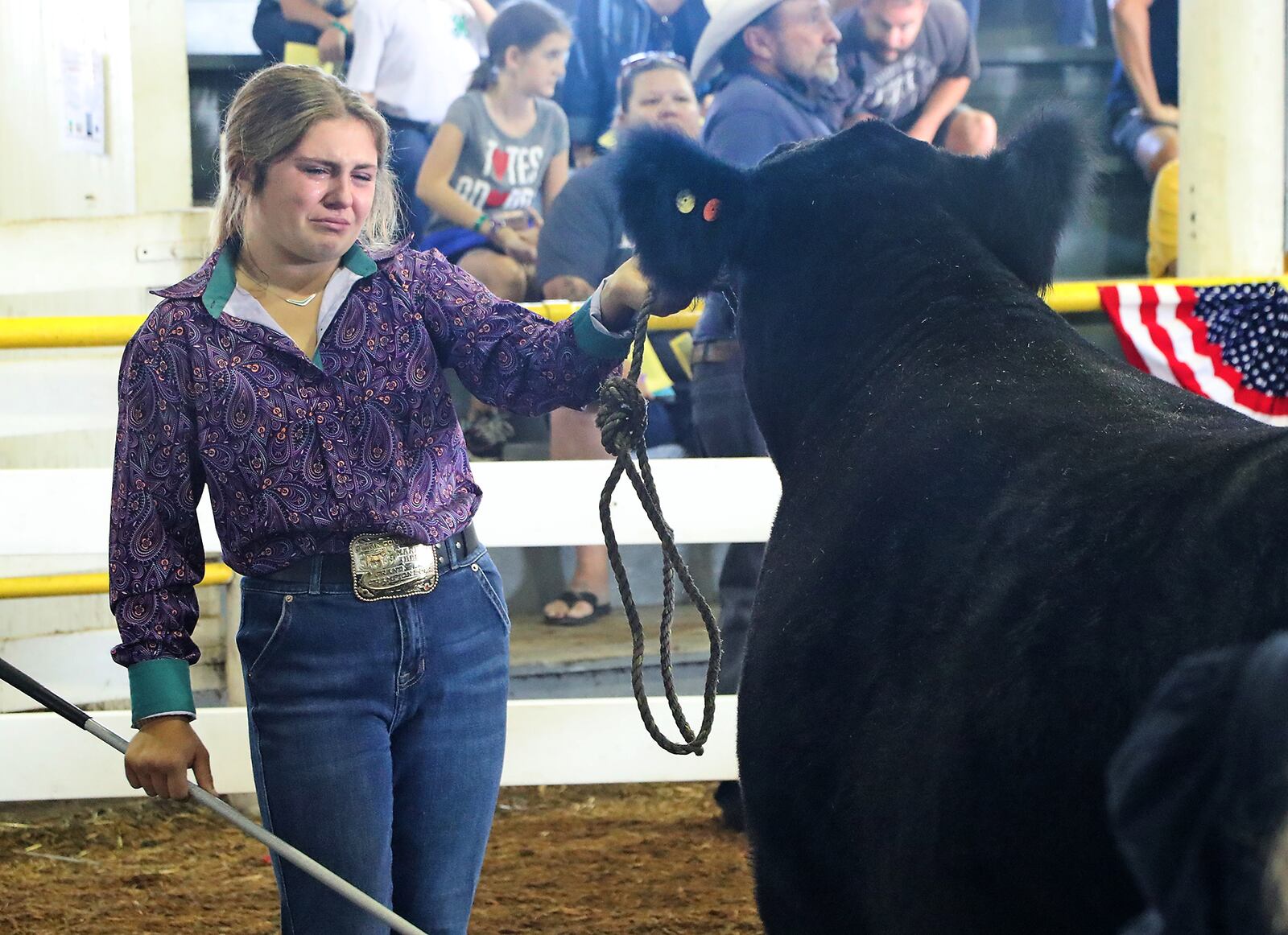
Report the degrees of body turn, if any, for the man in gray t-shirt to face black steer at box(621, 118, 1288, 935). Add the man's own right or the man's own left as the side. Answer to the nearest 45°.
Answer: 0° — they already face it

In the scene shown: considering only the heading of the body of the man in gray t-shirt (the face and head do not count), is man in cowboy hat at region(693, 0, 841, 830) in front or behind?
in front

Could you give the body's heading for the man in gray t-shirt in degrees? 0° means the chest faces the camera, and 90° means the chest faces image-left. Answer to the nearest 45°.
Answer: approximately 0°

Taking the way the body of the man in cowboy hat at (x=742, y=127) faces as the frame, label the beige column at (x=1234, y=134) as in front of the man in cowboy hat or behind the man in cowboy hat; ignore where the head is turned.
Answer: in front

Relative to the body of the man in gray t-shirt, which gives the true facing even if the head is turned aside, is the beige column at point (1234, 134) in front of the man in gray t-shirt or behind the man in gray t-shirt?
in front

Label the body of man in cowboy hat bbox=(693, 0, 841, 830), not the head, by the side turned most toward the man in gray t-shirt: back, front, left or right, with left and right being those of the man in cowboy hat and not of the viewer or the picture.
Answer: left
